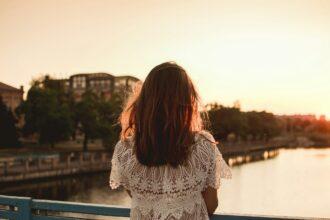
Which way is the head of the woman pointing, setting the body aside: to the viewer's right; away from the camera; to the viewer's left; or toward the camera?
away from the camera

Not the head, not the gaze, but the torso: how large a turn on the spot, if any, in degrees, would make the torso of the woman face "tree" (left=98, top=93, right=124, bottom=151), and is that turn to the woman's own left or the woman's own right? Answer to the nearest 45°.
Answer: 0° — they already face it

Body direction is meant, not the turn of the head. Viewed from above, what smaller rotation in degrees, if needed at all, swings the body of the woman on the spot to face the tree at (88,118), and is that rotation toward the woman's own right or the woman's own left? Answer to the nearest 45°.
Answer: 0° — they already face it

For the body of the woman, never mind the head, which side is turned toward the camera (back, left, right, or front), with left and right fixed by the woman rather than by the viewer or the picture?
back
